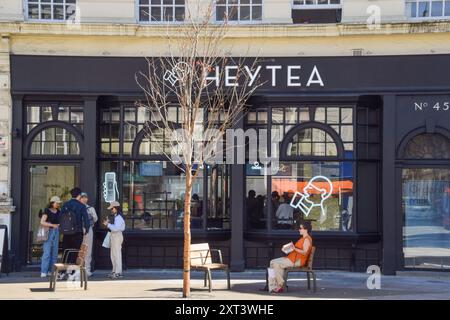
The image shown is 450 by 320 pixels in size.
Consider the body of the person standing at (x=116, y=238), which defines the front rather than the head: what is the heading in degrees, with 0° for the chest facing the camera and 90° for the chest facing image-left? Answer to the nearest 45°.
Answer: approximately 90°

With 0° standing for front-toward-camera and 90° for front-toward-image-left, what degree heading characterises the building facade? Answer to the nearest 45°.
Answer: approximately 0°

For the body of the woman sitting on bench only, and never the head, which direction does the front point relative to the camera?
to the viewer's left

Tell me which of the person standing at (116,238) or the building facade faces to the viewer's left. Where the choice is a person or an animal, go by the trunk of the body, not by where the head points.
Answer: the person standing

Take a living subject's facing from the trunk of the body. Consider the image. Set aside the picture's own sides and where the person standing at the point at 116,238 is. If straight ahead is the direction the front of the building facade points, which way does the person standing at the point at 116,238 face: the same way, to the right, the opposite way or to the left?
to the right

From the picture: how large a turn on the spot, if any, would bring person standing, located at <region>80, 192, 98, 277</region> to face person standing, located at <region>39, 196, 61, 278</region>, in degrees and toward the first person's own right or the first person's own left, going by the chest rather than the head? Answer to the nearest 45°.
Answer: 0° — they already face them

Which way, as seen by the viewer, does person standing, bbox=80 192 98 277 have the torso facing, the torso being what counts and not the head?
to the viewer's left

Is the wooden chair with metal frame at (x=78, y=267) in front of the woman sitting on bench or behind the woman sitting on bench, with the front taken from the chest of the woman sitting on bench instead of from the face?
in front

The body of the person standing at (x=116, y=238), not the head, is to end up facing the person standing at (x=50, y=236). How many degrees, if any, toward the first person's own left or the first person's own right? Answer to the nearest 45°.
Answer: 0° — they already face them

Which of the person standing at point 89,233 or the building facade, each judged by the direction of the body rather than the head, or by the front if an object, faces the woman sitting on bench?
the building facade
